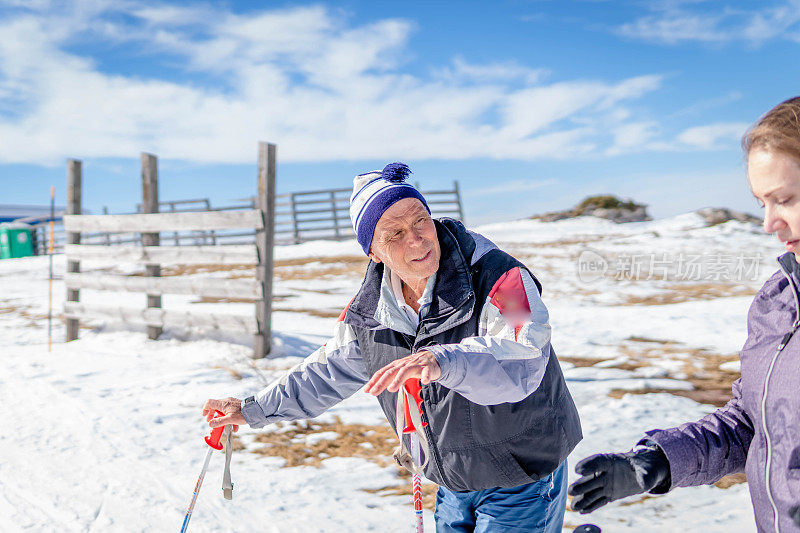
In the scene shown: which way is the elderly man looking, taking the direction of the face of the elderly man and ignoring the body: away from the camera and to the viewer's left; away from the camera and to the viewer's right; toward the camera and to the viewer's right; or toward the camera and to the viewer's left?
toward the camera and to the viewer's right

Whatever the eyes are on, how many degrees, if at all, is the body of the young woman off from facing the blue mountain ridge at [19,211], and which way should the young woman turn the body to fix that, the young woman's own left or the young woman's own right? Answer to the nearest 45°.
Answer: approximately 90° to the young woman's own right

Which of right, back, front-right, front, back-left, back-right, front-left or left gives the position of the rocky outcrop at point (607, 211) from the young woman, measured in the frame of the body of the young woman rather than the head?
back-right

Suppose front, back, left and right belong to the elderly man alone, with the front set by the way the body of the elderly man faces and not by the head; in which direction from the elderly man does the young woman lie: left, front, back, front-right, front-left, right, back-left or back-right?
left

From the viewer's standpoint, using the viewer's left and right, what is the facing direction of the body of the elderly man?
facing the viewer and to the left of the viewer

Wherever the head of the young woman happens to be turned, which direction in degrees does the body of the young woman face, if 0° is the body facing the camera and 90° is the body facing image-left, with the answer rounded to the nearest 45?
approximately 45°

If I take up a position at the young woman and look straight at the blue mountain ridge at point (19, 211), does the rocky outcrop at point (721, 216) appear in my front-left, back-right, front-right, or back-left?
front-right

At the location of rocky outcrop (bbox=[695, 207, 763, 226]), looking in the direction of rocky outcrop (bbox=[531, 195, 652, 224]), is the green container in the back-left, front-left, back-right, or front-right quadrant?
front-left

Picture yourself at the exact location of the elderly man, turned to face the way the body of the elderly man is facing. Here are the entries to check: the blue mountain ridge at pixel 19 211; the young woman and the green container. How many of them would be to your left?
1

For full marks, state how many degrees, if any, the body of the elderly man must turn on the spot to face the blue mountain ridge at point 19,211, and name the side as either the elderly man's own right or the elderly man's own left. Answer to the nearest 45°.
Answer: approximately 90° to the elderly man's own right

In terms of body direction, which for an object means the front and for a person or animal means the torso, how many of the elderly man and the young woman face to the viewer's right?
0
